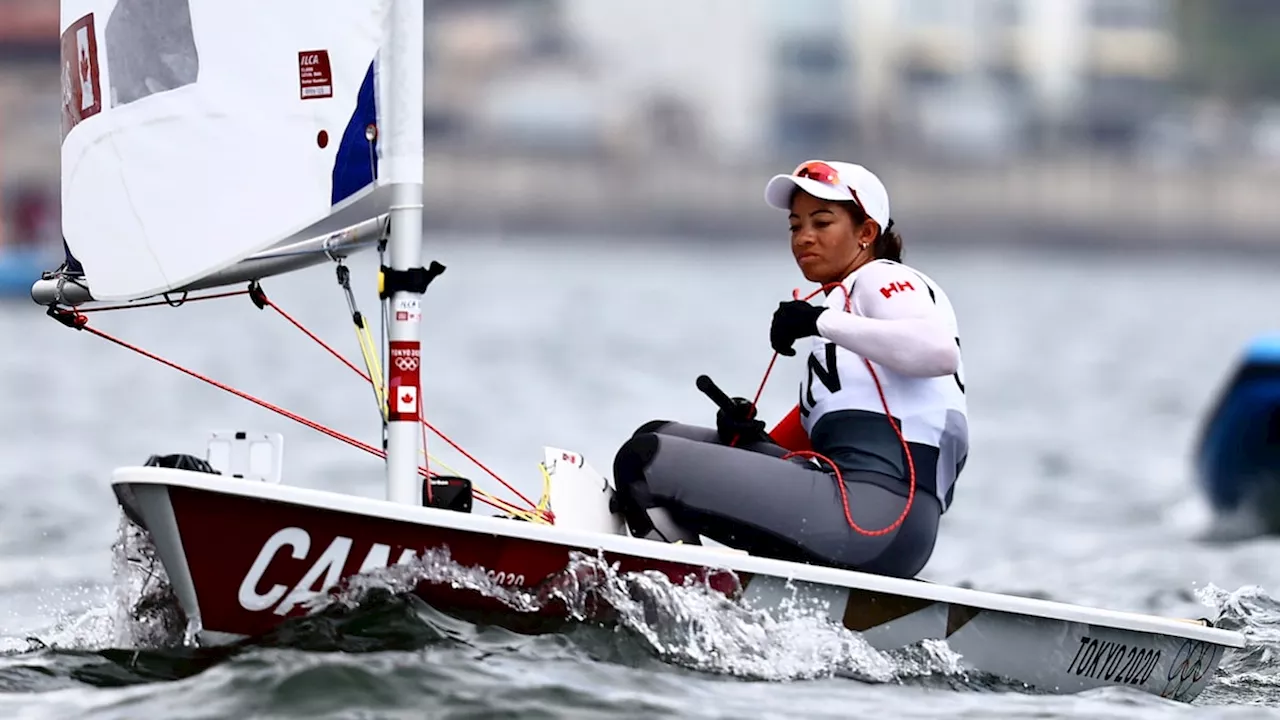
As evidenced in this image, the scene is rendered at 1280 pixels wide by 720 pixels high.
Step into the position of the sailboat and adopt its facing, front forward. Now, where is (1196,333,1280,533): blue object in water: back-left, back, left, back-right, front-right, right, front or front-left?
back

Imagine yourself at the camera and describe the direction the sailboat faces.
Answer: facing the viewer and to the left of the viewer

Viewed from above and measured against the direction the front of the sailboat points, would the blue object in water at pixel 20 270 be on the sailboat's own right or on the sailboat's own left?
on the sailboat's own right
